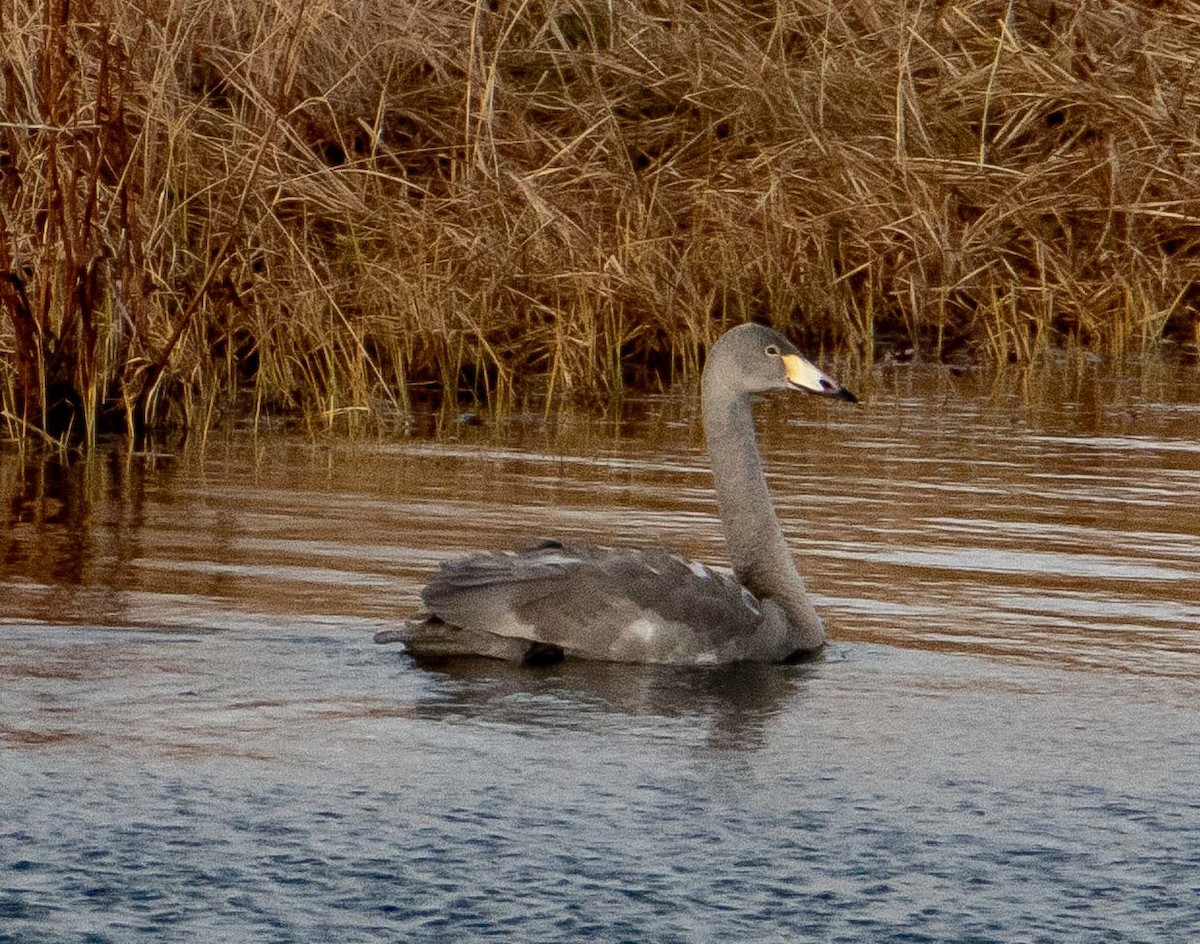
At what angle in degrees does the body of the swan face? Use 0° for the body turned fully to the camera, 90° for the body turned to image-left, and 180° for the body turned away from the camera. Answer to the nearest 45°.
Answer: approximately 270°
